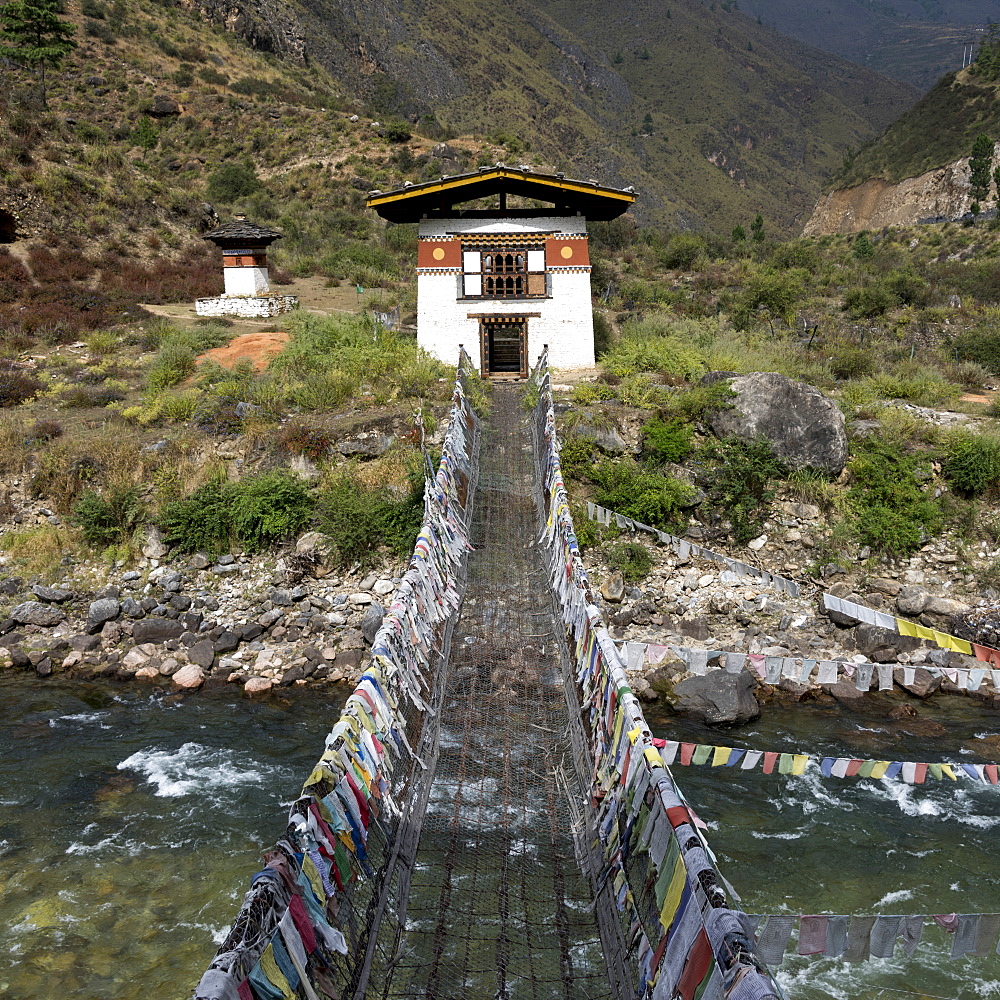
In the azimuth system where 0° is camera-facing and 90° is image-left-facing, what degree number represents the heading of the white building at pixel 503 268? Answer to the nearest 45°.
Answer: approximately 0°

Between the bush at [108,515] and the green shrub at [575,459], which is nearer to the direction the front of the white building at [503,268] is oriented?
the green shrub

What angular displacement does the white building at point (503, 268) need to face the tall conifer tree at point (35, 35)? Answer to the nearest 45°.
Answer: approximately 135° to its right

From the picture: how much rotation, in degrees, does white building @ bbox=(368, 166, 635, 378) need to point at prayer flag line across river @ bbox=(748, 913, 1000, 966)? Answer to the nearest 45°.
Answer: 0° — it already faces it

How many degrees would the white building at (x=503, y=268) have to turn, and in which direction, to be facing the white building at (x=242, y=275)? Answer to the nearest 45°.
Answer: approximately 135° to its right

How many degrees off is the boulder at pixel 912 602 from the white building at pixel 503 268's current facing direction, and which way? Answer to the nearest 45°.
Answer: approximately 45° to its left

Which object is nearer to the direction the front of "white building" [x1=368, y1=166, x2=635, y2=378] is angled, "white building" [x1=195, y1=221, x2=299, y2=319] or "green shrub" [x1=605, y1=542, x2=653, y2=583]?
the green shrub
